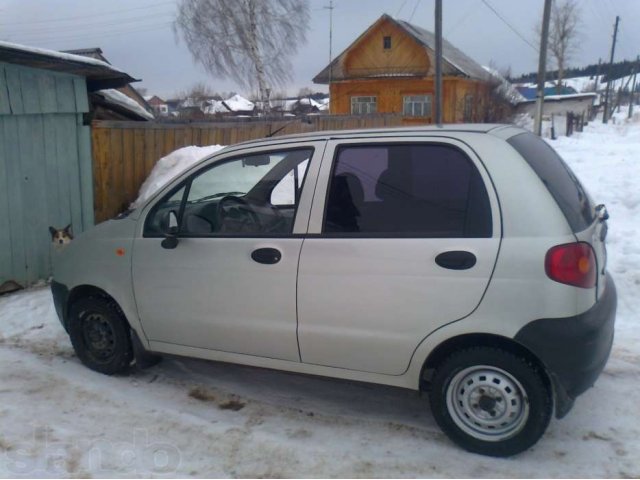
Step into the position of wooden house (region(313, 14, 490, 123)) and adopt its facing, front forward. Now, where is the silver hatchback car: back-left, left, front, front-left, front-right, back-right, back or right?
front

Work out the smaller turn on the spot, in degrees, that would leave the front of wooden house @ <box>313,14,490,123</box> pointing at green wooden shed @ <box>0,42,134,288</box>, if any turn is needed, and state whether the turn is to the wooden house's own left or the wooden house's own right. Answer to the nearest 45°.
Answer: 0° — it already faces it

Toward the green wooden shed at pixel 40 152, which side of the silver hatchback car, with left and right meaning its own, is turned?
front

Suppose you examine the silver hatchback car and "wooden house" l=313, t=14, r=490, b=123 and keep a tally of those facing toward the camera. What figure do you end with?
1

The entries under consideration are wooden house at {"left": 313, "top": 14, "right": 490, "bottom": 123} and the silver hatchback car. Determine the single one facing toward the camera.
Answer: the wooden house

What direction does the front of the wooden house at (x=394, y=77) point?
toward the camera

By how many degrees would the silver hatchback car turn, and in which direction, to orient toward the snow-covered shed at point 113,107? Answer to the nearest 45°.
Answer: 0° — it already faces it

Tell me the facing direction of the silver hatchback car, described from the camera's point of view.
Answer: facing away from the viewer and to the left of the viewer

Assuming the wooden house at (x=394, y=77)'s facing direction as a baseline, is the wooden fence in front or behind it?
in front

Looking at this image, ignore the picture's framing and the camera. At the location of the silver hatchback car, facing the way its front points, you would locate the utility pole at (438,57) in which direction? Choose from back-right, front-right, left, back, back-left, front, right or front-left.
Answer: front-right

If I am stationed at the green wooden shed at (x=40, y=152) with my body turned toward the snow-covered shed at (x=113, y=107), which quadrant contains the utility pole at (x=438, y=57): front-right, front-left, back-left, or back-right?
front-right

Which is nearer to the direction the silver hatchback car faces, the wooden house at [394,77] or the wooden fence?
the wooden fence
